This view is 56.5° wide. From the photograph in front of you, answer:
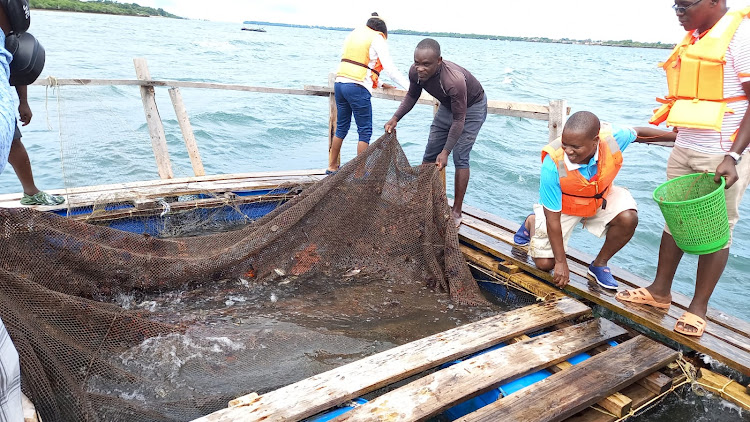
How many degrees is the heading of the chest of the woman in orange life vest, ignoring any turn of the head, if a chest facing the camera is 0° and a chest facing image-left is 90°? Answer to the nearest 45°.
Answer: approximately 225°

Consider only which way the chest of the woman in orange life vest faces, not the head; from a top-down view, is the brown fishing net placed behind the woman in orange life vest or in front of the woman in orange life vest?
behind

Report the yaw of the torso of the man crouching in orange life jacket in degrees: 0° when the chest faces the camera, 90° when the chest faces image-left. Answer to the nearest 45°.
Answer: approximately 0°

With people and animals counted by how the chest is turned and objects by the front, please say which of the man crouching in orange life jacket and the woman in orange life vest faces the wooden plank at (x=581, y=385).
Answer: the man crouching in orange life jacket

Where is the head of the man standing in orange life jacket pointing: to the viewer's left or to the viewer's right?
to the viewer's left

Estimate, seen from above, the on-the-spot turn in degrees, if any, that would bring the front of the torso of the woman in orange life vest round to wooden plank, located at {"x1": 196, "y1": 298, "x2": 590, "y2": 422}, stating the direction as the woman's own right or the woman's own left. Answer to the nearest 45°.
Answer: approximately 135° to the woman's own right

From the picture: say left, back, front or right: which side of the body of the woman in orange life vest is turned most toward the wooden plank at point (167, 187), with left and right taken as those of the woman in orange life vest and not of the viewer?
back

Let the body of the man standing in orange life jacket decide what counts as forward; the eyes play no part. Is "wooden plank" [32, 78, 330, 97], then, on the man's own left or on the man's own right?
on the man's own right

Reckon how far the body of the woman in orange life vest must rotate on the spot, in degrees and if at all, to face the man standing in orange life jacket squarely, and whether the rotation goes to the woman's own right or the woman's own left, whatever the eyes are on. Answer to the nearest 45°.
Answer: approximately 90° to the woman's own right

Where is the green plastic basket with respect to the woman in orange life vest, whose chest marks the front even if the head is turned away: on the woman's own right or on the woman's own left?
on the woman's own right
